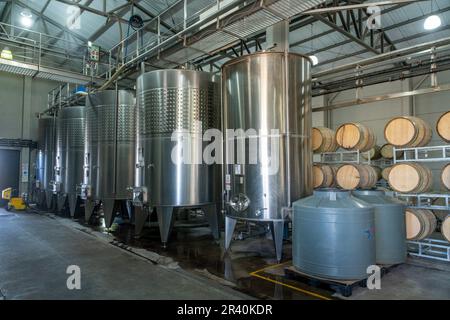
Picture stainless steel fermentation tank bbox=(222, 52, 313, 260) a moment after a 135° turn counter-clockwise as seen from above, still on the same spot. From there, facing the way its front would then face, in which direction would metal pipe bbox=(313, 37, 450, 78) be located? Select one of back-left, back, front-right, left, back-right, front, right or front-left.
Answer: front

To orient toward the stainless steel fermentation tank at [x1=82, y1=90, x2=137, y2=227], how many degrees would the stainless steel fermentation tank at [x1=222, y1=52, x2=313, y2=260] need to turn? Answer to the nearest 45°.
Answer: approximately 90° to its right

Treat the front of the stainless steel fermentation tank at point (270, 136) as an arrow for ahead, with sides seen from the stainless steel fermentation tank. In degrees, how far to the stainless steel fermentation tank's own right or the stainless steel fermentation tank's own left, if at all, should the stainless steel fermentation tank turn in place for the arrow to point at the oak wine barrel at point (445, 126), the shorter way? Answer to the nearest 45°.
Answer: approximately 135° to the stainless steel fermentation tank's own left

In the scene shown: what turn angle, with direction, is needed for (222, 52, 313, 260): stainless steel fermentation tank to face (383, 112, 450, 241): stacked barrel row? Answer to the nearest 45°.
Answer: approximately 135° to its left

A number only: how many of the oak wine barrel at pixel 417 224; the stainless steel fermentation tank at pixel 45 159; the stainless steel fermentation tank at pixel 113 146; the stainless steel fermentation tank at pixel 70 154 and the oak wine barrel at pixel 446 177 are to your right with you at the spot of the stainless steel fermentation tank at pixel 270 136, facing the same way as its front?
3

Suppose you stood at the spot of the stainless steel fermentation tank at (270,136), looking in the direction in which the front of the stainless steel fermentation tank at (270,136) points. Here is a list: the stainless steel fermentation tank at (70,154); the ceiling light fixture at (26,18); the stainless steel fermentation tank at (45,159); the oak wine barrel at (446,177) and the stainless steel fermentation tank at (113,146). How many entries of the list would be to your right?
4

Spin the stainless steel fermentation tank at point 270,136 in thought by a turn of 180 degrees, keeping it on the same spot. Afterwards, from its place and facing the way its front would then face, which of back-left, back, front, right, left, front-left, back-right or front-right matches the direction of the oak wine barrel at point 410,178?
front-right

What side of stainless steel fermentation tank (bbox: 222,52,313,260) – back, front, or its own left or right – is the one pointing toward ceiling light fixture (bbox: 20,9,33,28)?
right

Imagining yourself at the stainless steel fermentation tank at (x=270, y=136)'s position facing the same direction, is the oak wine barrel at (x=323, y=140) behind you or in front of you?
behind

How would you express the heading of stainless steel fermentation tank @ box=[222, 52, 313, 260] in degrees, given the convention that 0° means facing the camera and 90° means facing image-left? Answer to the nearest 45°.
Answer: approximately 45°

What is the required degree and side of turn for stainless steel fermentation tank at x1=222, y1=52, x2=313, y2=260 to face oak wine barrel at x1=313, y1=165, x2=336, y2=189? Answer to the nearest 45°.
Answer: approximately 180°

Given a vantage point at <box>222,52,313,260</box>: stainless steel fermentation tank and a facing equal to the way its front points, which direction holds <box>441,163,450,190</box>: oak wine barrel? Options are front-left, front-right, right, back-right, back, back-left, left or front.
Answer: back-left

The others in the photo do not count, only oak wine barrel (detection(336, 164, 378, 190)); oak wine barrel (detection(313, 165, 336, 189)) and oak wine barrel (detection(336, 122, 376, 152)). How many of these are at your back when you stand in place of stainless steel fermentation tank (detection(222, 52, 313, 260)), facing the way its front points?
3

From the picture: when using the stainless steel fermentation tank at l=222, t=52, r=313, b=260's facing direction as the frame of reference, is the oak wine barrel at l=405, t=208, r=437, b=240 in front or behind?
behind
